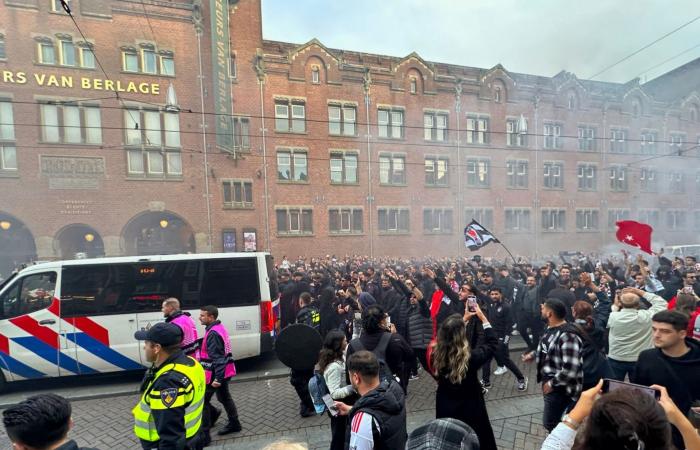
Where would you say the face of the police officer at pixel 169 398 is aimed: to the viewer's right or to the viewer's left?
to the viewer's left

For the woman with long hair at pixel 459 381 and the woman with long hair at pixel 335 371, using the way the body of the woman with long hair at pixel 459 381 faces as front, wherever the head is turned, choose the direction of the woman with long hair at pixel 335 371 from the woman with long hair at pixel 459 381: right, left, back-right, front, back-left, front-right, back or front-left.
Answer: back-left

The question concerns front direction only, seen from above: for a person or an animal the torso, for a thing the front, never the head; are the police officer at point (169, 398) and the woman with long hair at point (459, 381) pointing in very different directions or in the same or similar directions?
very different directions

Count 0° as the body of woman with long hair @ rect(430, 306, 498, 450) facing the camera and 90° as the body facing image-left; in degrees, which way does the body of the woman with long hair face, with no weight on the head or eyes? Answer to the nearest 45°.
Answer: approximately 225°

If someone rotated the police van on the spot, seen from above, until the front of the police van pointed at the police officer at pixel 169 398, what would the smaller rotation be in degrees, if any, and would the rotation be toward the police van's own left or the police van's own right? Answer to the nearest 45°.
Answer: approximately 90° to the police van's own left

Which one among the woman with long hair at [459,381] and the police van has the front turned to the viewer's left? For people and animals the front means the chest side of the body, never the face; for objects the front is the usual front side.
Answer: the police van

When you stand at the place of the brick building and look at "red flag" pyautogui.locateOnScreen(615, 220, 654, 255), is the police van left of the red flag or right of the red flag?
right

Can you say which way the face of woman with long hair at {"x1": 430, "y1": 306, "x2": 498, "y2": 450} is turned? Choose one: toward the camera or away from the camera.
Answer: away from the camera

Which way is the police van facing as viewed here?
to the viewer's left
